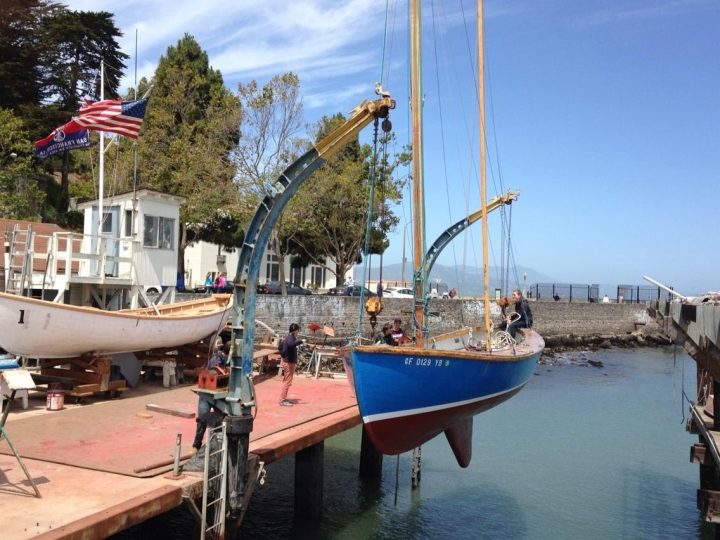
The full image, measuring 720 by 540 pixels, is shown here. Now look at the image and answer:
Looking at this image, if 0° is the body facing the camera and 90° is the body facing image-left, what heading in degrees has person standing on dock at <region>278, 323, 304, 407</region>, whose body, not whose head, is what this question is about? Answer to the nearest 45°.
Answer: approximately 270°

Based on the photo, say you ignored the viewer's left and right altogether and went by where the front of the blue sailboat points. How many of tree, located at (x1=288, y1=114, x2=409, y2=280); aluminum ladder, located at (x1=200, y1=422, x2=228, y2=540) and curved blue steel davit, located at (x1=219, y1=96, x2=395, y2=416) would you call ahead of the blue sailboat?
2

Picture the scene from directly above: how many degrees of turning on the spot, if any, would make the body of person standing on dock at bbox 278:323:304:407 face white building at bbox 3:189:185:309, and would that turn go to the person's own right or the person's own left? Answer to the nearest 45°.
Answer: approximately 135° to the person's own left

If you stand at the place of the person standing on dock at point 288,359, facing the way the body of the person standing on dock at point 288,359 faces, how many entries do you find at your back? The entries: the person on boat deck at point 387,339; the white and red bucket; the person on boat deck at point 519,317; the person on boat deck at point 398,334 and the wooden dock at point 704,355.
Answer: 1

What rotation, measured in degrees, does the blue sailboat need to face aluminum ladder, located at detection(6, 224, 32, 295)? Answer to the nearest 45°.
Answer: approximately 45° to its right

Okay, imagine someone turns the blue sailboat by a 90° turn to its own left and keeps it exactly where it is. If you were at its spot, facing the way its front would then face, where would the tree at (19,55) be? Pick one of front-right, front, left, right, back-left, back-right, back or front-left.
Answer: back

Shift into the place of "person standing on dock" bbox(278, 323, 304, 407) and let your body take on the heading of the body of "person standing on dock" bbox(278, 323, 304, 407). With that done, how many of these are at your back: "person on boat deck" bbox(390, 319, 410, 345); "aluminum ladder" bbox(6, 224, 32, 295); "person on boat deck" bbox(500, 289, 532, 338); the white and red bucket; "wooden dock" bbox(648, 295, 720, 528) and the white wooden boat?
3

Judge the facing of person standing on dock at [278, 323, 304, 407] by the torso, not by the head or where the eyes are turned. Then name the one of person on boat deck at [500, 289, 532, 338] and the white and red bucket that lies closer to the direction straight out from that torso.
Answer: the person on boat deck

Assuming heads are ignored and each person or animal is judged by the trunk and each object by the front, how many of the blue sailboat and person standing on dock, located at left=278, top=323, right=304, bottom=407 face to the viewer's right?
1

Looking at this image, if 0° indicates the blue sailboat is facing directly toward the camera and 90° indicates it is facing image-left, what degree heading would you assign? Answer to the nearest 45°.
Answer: approximately 45°
